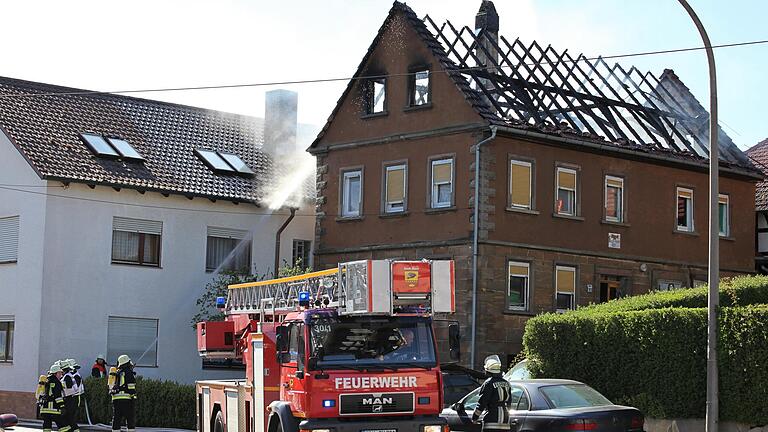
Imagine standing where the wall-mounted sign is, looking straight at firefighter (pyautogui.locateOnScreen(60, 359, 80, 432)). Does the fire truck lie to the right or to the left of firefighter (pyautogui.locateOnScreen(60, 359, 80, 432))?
left

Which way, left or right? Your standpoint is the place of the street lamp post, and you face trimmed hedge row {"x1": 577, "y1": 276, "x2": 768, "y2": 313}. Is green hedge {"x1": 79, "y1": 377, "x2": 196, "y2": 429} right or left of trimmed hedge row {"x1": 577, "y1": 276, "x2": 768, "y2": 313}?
left
